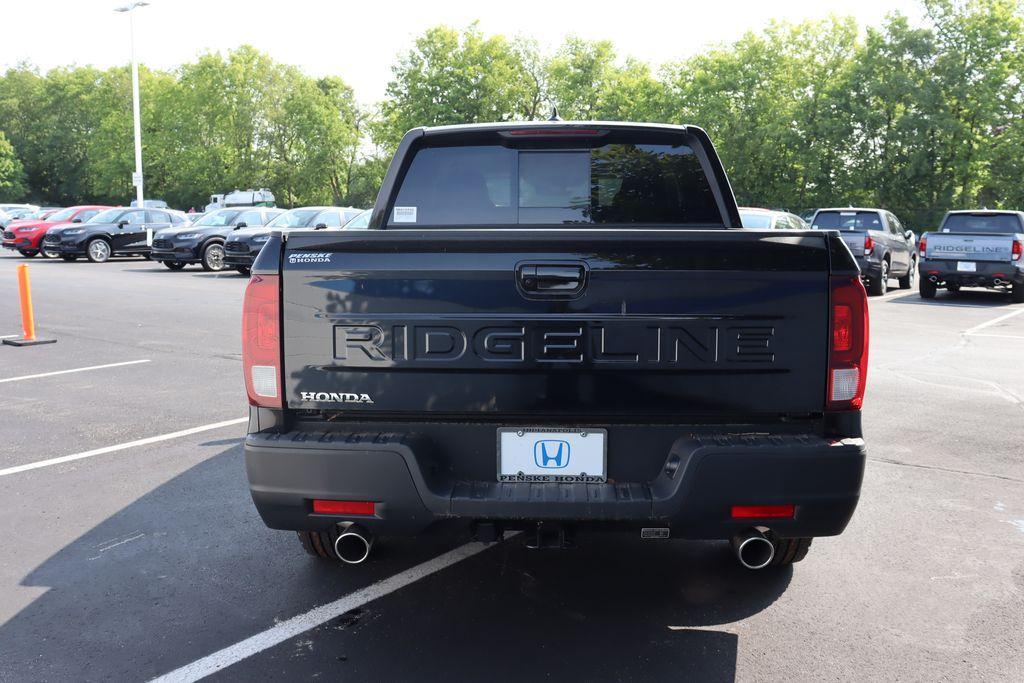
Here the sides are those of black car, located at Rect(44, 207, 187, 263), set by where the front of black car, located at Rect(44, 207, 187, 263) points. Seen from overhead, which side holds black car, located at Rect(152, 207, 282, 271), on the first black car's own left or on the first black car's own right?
on the first black car's own left

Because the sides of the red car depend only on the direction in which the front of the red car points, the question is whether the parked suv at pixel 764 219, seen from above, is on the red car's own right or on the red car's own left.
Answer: on the red car's own left

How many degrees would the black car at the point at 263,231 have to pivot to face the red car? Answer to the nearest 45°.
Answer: approximately 90° to its right

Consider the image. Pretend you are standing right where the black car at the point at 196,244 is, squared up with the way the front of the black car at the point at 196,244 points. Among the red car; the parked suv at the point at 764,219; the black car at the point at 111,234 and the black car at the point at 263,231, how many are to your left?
2

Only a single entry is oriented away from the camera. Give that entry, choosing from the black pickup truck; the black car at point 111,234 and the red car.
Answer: the black pickup truck

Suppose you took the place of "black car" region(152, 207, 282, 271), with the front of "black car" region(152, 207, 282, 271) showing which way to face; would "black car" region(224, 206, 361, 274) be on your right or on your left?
on your left

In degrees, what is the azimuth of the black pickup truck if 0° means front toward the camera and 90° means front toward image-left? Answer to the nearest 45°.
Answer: approximately 180°

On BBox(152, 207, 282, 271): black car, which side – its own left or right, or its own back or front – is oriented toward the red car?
right

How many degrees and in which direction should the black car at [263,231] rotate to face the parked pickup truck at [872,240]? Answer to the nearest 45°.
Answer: approximately 90° to its left

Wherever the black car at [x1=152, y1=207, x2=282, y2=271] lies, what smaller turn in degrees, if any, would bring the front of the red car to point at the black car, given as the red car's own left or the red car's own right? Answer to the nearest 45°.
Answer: approximately 90° to the red car's own left

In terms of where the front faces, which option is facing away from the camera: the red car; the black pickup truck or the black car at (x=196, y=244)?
the black pickup truck

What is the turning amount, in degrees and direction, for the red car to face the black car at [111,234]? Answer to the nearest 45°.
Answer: approximately 90° to its left
